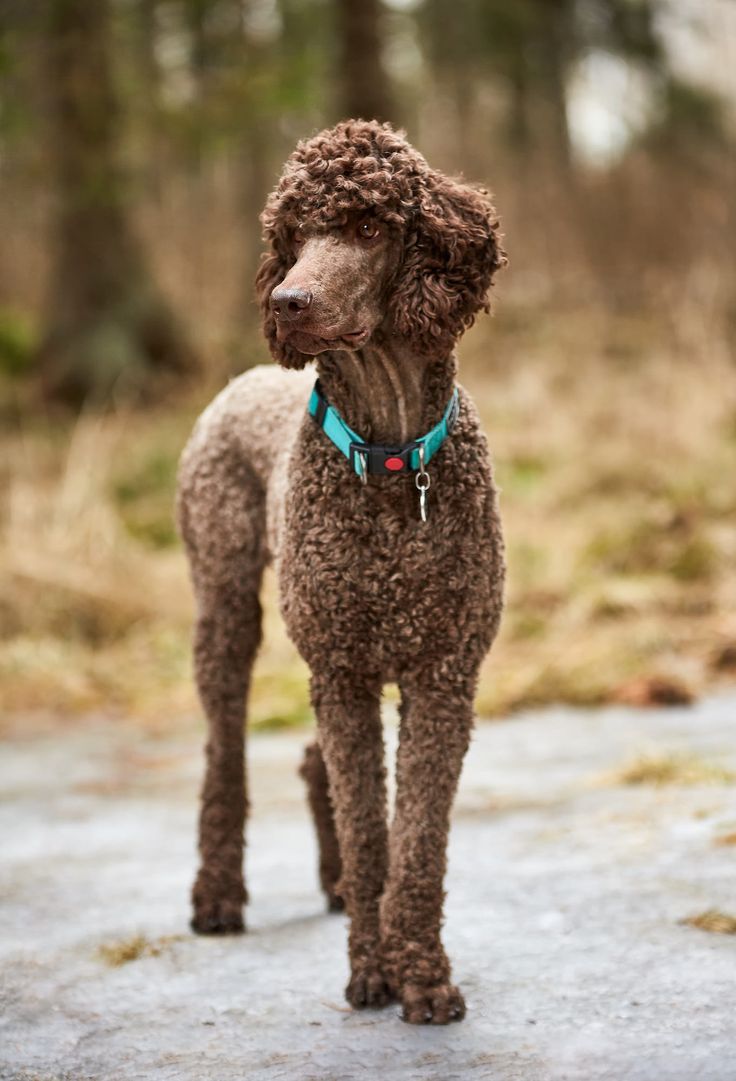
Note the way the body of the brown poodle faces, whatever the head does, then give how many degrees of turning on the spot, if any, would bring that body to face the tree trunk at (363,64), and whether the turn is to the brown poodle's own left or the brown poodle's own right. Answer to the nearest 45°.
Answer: approximately 135° to the brown poodle's own left

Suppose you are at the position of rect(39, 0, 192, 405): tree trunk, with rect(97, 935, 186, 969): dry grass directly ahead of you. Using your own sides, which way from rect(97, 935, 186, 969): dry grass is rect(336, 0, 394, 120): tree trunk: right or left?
left

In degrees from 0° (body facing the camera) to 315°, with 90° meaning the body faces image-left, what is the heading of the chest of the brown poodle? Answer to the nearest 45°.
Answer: approximately 315°
